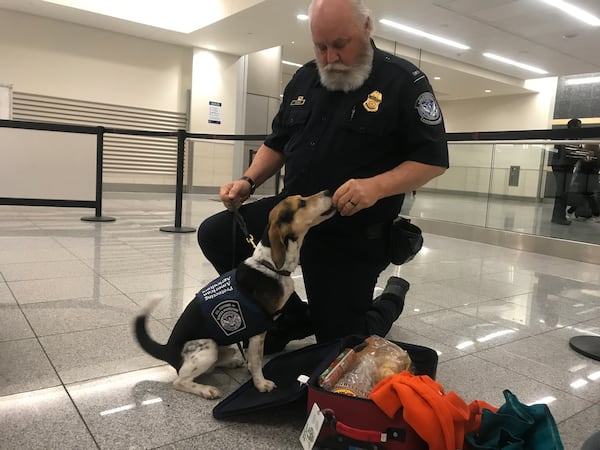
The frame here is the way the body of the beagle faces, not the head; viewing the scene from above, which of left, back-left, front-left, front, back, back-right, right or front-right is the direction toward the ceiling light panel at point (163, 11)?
left

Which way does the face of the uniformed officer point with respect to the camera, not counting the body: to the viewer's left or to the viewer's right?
to the viewer's left

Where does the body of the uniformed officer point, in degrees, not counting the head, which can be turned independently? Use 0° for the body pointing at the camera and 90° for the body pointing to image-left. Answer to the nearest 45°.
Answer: approximately 45°

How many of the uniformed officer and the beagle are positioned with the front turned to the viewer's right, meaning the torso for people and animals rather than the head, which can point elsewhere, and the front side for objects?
1

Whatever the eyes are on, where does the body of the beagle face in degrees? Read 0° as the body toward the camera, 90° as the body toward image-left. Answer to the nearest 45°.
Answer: approximately 270°

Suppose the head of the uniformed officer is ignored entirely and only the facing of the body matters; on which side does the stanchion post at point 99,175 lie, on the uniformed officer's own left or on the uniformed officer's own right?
on the uniformed officer's own right

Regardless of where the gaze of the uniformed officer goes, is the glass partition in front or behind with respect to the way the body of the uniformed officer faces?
behind

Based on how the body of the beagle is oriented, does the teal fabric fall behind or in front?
in front

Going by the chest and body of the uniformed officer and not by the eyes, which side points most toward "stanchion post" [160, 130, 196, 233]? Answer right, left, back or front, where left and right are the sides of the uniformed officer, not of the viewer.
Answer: right
